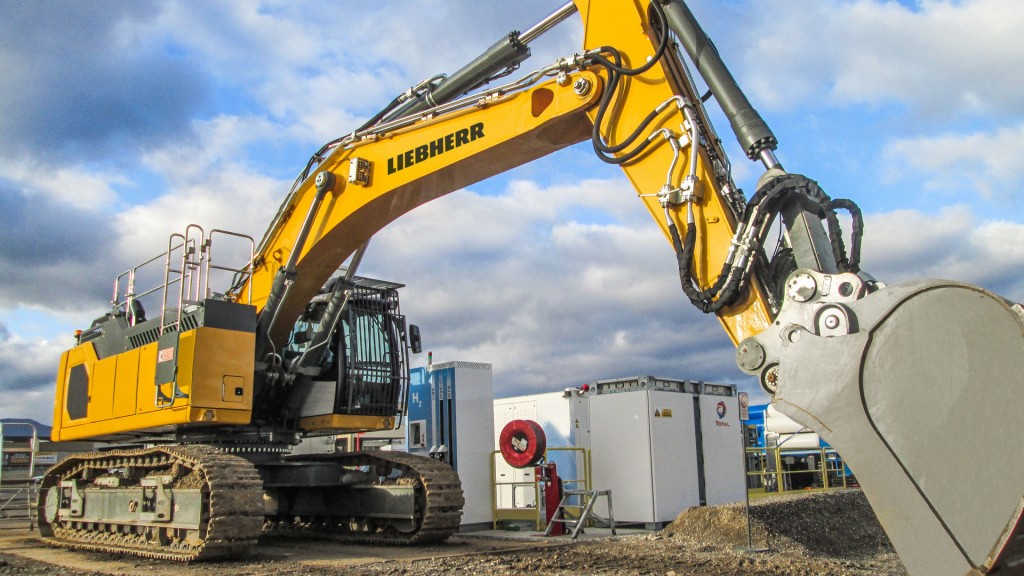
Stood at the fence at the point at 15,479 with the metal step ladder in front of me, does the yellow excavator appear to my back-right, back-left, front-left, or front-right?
front-right

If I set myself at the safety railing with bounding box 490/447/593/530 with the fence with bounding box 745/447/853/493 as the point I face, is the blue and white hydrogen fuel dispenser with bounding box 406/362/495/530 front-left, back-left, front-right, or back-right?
back-left

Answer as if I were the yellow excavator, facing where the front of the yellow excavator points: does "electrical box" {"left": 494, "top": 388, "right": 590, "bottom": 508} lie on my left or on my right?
on my left

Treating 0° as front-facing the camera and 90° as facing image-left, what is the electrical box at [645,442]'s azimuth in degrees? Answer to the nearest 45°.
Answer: approximately 315°

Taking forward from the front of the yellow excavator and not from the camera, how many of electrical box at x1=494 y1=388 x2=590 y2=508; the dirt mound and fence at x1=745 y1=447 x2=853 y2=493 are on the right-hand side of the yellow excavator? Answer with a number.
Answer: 0

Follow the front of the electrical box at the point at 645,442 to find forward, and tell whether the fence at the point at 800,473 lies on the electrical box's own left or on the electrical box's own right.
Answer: on the electrical box's own left

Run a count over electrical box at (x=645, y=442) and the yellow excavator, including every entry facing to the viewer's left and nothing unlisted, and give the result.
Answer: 0

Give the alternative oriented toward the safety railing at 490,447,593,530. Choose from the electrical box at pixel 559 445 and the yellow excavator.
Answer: the electrical box

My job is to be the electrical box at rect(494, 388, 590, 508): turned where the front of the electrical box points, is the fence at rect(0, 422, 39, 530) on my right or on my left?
on my right

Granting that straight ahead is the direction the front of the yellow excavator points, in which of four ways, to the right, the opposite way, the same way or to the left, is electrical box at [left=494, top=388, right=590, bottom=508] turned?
to the right

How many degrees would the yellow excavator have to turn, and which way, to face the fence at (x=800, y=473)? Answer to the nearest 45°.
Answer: approximately 90° to its left

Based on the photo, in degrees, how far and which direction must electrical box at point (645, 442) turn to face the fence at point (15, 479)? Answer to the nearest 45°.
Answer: approximately 135° to its right

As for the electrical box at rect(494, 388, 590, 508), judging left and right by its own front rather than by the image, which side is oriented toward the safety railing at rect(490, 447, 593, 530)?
front

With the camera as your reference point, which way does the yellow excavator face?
facing the viewer and to the right of the viewer

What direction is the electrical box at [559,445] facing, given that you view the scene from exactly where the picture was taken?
facing the viewer and to the left of the viewer
